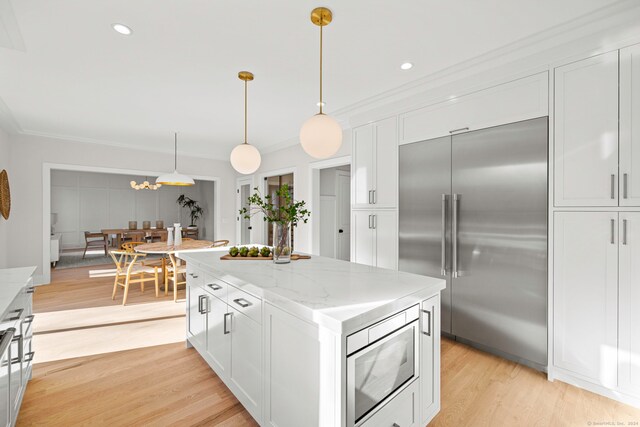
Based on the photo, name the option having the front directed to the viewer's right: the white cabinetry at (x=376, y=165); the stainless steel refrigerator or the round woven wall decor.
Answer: the round woven wall decor

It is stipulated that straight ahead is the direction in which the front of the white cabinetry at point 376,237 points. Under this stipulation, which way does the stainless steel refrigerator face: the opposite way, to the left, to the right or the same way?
the same way

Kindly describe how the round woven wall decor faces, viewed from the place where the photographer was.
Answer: facing to the right of the viewer

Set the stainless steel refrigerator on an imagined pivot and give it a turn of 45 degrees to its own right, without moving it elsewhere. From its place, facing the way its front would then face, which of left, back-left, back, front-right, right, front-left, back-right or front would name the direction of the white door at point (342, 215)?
front-right

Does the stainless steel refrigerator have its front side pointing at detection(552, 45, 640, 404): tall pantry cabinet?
no

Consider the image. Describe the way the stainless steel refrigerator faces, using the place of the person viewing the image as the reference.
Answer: facing the viewer and to the left of the viewer

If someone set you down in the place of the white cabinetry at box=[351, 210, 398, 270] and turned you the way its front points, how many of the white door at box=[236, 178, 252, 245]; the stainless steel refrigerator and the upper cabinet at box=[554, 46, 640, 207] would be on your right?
1

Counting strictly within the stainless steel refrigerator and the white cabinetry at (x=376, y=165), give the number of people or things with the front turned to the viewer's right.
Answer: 0

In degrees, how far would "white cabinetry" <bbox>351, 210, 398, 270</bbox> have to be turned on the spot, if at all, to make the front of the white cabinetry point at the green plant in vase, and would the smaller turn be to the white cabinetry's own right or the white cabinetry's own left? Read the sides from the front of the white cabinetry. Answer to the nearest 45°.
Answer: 0° — it already faces it

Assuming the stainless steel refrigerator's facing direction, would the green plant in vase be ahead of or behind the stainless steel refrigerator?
ahead

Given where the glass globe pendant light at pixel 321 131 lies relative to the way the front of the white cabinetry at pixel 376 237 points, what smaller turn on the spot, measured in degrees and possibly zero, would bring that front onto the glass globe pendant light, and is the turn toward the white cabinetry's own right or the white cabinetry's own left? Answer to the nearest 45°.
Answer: approximately 45° to the white cabinetry's own left

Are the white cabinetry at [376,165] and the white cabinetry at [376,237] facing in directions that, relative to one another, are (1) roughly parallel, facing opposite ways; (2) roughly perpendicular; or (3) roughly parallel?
roughly parallel

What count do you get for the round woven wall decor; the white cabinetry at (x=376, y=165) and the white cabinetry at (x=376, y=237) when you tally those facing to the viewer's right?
1
